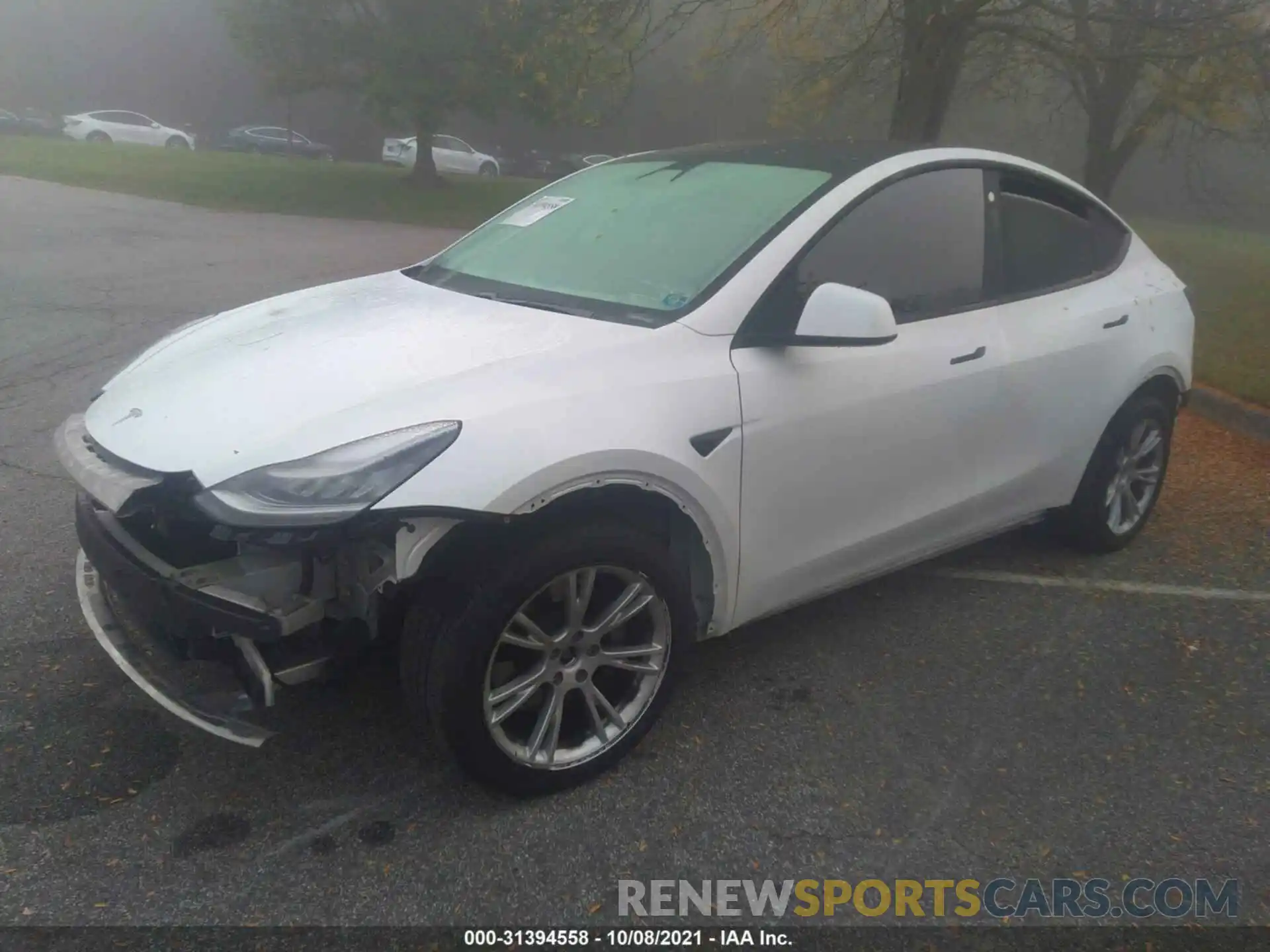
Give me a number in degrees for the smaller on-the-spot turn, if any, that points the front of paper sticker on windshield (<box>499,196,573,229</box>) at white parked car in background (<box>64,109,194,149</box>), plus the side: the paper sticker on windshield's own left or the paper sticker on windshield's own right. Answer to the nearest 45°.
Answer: approximately 135° to the paper sticker on windshield's own right

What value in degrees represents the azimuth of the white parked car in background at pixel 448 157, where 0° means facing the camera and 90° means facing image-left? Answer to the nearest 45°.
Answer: approximately 270°

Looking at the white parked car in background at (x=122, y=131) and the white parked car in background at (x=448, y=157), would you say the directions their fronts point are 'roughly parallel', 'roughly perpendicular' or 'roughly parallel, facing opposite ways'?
roughly parallel

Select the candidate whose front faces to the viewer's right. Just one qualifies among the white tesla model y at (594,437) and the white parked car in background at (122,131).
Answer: the white parked car in background

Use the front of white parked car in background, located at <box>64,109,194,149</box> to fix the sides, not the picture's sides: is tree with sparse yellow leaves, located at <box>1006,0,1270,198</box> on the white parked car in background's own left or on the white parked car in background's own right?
on the white parked car in background's own right

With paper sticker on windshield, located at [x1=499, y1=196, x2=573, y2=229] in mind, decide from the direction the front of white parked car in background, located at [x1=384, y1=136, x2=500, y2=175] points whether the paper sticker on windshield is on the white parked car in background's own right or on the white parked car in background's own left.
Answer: on the white parked car in background's own right

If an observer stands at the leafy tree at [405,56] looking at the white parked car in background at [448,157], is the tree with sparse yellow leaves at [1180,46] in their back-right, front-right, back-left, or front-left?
back-right

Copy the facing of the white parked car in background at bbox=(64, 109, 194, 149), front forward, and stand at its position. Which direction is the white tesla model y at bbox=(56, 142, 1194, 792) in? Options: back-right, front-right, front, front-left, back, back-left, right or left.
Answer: right

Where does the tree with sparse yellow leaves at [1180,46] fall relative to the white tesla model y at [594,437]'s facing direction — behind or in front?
behind

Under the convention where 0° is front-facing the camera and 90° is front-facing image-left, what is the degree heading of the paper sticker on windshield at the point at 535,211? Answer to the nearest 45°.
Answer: approximately 45°

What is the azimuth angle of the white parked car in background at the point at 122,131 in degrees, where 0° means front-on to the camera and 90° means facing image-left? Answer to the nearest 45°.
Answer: approximately 270°

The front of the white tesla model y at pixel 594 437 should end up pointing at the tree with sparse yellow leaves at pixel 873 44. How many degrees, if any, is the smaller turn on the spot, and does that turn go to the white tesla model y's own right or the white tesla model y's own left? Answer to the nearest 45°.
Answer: approximately 135° to the white tesla model y's own right
